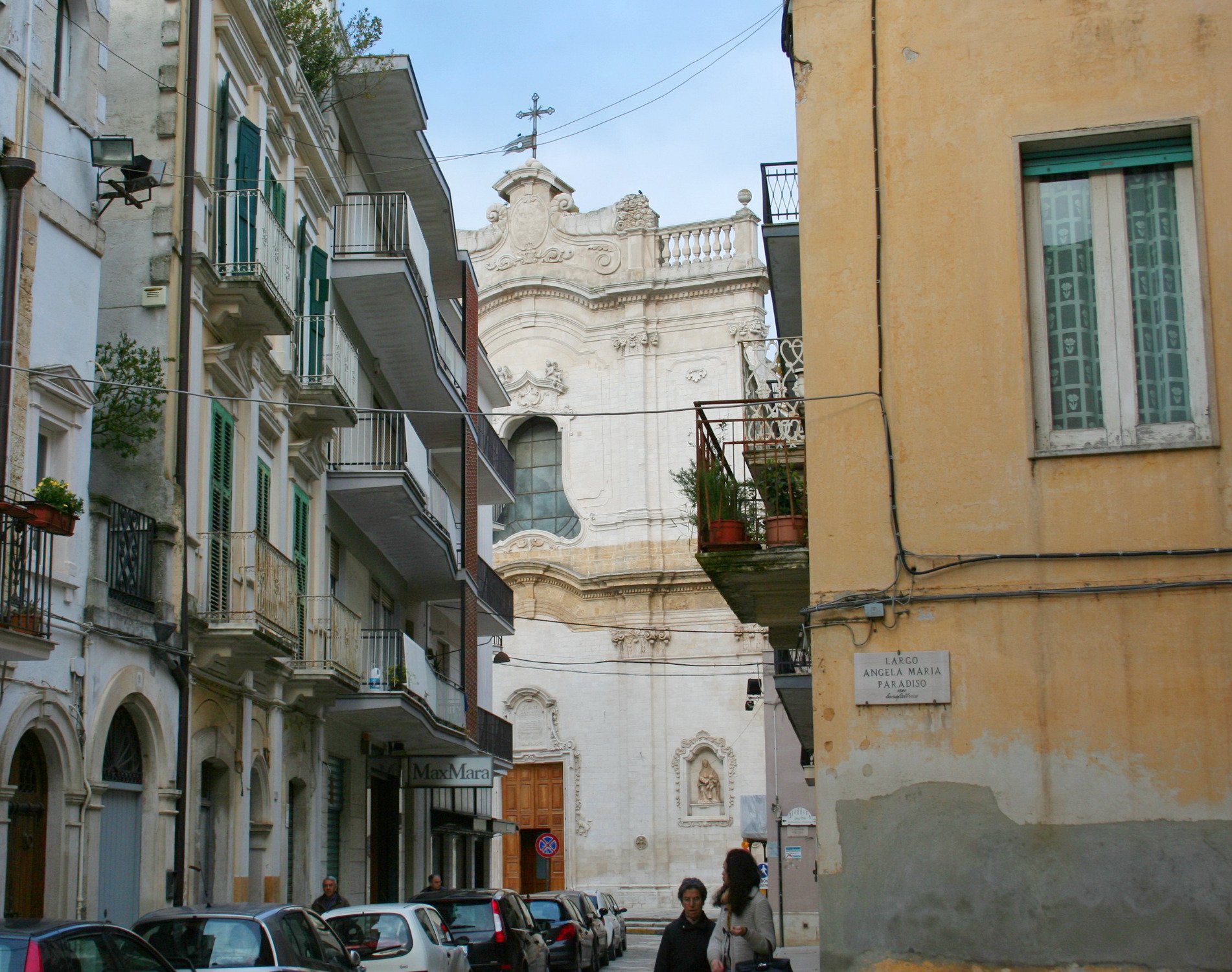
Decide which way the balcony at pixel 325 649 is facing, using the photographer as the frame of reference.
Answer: facing to the right of the viewer

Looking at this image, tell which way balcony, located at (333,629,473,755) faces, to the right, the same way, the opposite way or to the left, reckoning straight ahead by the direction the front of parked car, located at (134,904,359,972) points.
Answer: to the right

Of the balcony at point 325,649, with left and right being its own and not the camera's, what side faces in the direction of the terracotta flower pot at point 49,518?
right

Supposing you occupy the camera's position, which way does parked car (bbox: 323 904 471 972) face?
facing away from the viewer and to the right of the viewer

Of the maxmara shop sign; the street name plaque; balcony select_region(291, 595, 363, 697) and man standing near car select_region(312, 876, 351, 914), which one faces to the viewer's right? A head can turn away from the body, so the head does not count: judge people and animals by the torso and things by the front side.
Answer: the balcony

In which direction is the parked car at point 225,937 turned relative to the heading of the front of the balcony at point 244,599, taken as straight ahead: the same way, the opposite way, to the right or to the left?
to the left

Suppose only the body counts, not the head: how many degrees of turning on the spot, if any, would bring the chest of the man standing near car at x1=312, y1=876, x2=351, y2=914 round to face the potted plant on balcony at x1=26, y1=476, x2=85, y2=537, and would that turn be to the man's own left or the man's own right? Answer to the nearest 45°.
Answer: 0° — they already face it

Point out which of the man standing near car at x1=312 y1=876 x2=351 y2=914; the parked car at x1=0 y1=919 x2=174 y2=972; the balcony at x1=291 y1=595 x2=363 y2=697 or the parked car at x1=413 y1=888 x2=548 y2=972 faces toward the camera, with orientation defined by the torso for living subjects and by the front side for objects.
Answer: the man standing near car

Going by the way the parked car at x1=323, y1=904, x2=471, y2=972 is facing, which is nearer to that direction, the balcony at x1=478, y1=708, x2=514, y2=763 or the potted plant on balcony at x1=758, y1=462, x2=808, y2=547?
the balcony

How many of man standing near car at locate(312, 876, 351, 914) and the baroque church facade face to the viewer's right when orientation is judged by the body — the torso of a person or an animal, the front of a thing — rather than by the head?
0
